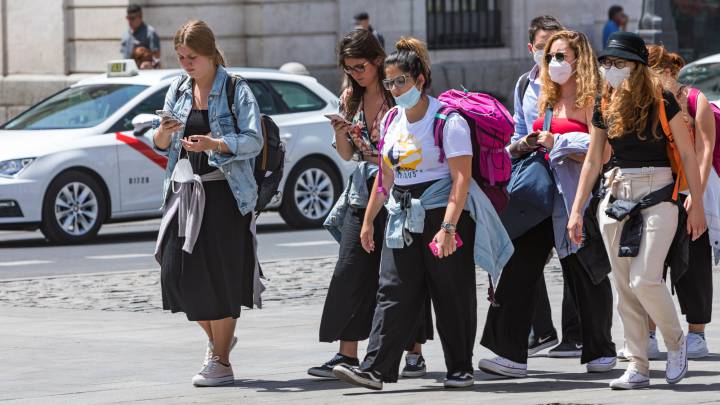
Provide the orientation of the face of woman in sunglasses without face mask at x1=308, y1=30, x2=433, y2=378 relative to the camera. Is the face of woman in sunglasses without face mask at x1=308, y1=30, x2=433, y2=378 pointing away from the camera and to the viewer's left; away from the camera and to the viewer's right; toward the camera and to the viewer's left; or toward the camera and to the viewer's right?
toward the camera and to the viewer's left

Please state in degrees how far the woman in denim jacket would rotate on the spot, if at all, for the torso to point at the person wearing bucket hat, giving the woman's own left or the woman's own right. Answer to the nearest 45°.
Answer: approximately 135° to the woman's own left

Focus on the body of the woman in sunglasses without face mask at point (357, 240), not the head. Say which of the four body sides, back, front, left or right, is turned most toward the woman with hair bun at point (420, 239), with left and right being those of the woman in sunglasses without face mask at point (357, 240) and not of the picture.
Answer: left

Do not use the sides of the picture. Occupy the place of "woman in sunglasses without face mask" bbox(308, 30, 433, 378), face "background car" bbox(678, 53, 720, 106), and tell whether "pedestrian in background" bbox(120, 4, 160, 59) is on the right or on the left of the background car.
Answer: left

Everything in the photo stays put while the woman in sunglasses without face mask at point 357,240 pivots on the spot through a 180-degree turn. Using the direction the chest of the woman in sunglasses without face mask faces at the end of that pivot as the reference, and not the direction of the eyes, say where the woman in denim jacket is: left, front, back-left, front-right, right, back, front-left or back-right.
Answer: back-left

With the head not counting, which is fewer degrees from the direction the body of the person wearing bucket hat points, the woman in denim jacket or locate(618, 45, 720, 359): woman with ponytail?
the woman in denim jacket

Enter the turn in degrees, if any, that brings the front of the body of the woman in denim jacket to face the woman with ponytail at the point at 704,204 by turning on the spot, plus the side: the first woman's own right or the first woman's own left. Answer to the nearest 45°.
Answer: approximately 135° to the first woman's own left

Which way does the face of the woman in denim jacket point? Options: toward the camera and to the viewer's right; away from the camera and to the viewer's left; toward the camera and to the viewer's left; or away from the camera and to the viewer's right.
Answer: toward the camera and to the viewer's left

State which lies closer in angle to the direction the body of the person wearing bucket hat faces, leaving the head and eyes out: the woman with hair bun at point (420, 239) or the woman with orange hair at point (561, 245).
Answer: the woman with hair bun

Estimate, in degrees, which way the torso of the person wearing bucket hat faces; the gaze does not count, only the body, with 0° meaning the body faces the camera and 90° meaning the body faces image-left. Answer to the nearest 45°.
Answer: approximately 45°

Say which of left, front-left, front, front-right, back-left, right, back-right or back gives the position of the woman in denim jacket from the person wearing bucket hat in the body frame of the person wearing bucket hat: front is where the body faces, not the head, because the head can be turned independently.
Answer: front-right
